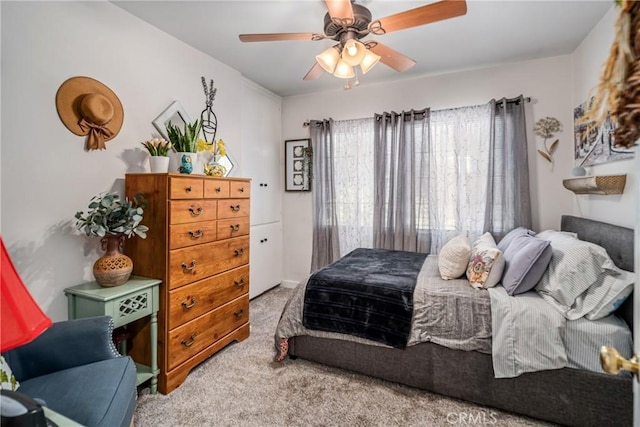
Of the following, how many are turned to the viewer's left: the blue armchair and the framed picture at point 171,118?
0

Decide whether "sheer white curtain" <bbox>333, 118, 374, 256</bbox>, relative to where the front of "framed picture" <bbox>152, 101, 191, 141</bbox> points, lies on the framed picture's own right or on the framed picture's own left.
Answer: on the framed picture's own left

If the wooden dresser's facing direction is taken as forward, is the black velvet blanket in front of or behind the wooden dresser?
in front

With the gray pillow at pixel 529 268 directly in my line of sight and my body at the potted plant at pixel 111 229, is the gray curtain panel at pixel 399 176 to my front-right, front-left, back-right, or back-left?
front-left

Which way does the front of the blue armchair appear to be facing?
to the viewer's right

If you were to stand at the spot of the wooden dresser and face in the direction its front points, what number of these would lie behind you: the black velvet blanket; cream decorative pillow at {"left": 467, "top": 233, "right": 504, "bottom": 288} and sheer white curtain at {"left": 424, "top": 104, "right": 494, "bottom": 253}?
0

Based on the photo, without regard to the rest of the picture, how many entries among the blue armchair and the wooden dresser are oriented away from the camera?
0

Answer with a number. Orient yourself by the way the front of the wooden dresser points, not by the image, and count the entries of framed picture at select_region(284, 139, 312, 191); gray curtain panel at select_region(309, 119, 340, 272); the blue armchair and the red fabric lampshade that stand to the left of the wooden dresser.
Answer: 2

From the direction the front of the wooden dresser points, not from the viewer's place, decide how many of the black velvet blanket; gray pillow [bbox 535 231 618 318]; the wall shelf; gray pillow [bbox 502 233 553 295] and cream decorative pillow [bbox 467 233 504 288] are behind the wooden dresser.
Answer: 0

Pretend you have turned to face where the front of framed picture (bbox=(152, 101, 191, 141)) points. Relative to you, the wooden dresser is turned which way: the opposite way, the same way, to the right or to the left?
the same way

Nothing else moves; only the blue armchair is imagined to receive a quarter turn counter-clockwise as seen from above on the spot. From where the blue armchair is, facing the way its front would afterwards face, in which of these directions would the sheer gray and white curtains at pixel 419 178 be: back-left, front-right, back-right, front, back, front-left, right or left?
right

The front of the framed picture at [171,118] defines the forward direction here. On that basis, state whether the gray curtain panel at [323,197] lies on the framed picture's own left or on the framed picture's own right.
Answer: on the framed picture's own left

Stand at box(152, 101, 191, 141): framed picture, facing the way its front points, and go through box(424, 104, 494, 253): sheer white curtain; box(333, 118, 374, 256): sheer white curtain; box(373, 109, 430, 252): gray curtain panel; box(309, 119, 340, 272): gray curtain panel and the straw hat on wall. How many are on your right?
1

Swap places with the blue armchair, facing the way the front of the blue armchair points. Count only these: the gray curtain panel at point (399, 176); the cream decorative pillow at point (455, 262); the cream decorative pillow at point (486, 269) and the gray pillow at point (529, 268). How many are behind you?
0

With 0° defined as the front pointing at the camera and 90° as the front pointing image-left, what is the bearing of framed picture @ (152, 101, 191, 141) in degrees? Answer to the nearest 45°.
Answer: approximately 315°

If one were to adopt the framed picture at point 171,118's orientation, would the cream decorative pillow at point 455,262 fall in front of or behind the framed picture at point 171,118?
in front
